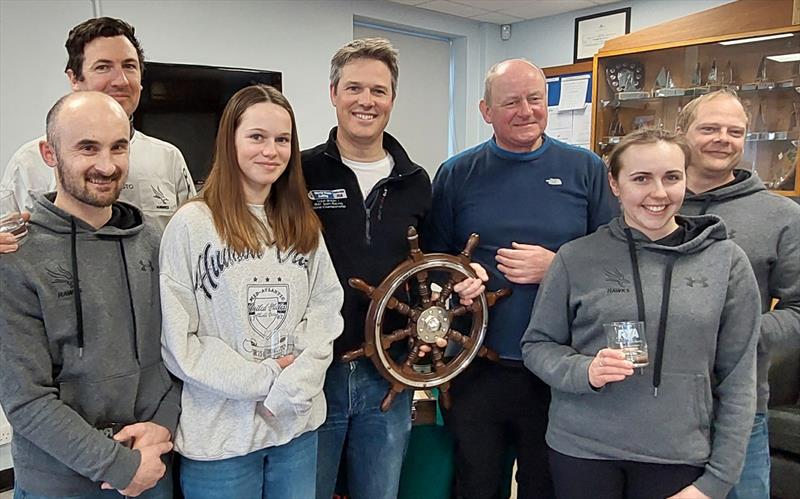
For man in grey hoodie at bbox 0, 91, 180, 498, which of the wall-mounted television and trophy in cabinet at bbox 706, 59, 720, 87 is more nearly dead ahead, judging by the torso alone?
the trophy in cabinet

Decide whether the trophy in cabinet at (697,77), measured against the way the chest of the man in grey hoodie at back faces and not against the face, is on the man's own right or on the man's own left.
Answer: on the man's own right

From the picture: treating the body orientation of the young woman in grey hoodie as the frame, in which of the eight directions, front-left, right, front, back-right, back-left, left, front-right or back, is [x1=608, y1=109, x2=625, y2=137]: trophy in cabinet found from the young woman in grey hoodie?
back

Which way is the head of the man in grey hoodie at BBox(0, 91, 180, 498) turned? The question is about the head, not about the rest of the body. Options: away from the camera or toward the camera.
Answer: toward the camera

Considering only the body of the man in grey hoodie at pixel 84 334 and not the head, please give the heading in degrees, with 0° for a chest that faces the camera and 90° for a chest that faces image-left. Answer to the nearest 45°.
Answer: approximately 315°

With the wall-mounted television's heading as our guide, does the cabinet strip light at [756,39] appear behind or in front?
in front

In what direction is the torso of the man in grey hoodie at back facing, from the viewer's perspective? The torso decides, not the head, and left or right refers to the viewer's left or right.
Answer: facing the viewer and to the left of the viewer

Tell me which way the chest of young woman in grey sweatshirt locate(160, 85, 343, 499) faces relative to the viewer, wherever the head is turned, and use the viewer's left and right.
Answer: facing the viewer and to the right of the viewer

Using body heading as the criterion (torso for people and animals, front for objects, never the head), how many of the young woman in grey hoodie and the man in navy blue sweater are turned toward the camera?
2

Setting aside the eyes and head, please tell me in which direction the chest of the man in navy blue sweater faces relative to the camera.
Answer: toward the camera

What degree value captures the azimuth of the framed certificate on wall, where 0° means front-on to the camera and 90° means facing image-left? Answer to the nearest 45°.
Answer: approximately 45°

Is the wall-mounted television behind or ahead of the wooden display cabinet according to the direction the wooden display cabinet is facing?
ahead

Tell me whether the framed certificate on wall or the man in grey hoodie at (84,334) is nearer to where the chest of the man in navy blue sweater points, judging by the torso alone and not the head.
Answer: the man in grey hoodie

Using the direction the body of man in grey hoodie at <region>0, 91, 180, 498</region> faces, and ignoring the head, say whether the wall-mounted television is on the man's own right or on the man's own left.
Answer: on the man's own left
